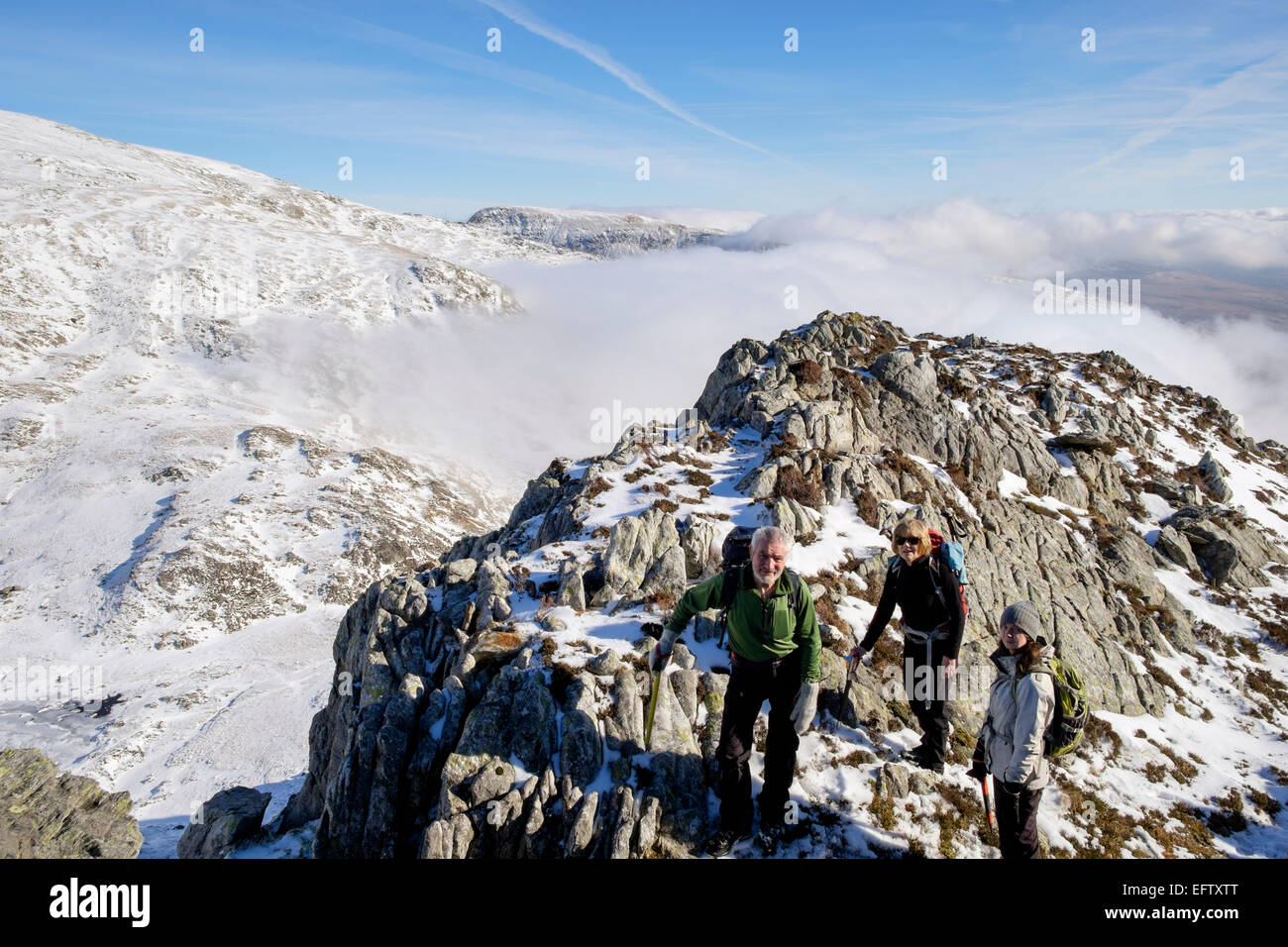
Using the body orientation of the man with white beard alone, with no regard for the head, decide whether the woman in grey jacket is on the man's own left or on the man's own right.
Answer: on the man's own left

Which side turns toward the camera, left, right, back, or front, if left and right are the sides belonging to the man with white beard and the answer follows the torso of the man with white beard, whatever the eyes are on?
front

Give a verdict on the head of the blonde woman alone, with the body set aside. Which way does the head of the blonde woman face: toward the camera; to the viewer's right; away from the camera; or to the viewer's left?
toward the camera

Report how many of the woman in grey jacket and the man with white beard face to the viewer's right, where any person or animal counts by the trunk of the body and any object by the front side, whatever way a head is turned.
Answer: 0

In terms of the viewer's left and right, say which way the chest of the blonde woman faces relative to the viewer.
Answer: facing the viewer and to the left of the viewer

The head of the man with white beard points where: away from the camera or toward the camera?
toward the camera

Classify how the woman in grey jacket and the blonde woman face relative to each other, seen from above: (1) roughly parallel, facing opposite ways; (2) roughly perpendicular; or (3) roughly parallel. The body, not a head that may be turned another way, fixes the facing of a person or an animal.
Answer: roughly parallel

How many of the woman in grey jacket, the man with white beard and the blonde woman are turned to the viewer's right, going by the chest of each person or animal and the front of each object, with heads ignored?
0

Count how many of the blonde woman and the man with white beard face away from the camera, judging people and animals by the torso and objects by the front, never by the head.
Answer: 0

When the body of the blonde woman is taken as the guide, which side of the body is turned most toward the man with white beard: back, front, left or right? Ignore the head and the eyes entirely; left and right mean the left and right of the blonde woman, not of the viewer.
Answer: front

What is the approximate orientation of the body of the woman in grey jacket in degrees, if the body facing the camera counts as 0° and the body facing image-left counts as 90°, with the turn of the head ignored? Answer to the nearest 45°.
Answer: approximately 45°
